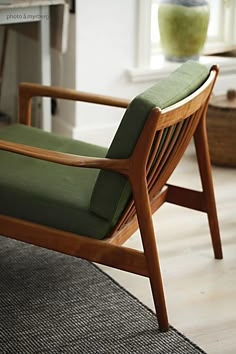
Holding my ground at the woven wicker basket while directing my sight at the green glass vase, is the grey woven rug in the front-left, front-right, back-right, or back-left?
back-left

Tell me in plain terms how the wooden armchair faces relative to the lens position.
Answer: facing away from the viewer and to the left of the viewer

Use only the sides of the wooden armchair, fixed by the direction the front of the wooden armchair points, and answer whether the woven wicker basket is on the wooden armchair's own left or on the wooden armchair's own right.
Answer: on the wooden armchair's own right

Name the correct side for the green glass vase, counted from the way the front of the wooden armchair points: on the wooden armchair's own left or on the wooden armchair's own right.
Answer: on the wooden armchair's own right
